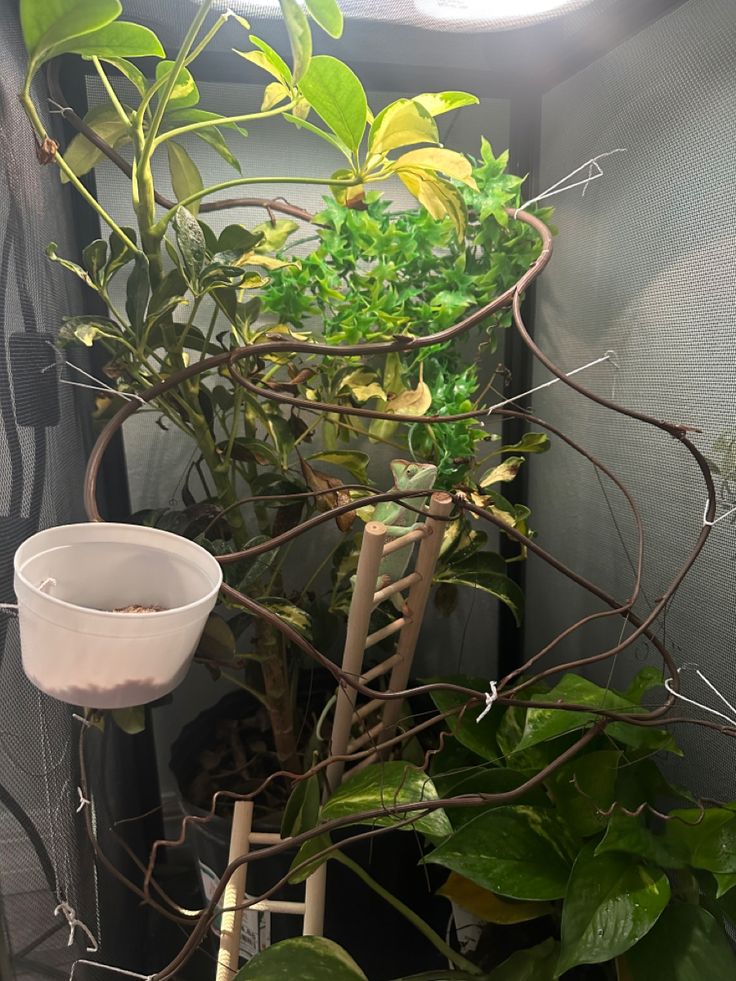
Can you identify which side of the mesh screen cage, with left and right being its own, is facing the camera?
front
